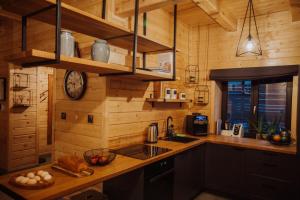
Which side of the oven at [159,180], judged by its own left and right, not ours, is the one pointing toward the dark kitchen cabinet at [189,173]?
left

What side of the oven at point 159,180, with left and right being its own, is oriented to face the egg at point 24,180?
right

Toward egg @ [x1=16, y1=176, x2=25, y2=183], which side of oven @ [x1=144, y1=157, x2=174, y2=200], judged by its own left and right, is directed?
right

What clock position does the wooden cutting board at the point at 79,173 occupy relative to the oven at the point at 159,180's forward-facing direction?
The wooden cutting board is roughly at 3 o'clock from the oven.

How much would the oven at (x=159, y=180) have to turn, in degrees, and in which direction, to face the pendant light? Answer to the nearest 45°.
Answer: approximately 90° to its left

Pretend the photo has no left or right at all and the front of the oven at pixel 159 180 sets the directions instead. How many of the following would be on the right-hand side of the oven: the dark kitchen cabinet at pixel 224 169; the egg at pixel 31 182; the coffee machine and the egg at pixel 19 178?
2

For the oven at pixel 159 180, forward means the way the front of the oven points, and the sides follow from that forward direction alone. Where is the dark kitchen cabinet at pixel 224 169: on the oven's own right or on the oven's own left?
on the oven's own left

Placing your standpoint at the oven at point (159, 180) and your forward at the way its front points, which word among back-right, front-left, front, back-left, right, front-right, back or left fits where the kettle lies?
back-left

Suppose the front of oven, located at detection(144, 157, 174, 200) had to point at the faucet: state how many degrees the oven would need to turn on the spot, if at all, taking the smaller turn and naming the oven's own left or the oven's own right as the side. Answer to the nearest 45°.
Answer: approximately 135° to the oven's own left

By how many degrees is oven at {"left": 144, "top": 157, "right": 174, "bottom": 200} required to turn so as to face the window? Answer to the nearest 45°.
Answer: approximately 90° to its left

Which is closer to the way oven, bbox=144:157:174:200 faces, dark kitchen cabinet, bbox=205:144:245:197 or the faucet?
the dark kitchen cabinet

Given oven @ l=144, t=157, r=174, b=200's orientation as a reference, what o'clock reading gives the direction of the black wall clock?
The black wall clock is roughly at 5 o'clock from the oven.

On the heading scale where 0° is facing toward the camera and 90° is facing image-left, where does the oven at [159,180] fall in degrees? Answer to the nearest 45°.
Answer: approximately 315°

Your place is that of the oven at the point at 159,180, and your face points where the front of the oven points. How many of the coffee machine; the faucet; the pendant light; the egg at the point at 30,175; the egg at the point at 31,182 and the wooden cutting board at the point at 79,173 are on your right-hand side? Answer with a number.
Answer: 3
